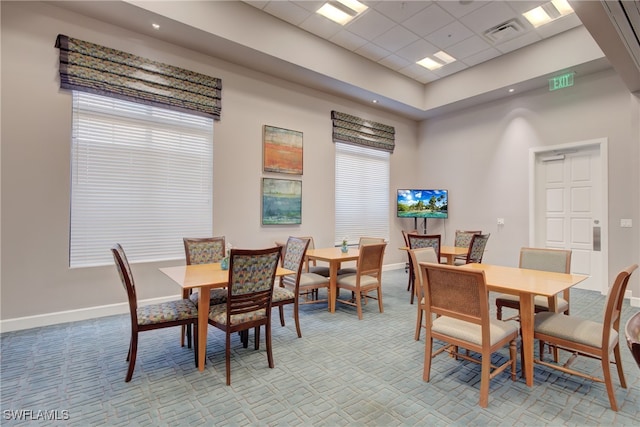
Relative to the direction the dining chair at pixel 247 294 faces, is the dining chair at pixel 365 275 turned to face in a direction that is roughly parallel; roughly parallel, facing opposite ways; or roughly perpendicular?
roughly parallel

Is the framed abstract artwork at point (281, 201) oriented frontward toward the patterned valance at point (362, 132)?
no

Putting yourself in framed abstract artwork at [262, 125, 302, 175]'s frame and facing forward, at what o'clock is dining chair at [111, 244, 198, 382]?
The dining chair is roughly at 2 o'clock from the framed abstract artwork.

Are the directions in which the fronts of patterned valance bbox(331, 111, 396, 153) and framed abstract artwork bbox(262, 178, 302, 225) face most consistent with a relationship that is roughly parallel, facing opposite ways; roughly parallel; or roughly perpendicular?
roughly parallel

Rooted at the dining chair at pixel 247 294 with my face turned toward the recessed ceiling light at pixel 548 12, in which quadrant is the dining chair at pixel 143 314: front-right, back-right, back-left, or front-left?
back-left

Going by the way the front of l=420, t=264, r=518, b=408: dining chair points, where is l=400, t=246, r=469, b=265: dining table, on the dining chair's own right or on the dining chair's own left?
on the dining chair's own left

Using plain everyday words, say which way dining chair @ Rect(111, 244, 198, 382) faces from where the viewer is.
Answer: facing to the right of the viewer

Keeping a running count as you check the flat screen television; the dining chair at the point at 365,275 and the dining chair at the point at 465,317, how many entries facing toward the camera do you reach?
1

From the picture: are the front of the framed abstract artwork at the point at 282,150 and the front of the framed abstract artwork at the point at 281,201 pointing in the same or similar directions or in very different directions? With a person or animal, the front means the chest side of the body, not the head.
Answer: same or similar directions

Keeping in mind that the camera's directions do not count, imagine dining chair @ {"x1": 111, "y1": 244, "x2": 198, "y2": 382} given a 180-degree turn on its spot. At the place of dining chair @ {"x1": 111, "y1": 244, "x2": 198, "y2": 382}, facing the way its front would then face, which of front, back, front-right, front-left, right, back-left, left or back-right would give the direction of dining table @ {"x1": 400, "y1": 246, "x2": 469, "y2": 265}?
back

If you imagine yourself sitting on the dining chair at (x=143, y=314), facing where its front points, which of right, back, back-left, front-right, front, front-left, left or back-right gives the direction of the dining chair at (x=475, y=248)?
front

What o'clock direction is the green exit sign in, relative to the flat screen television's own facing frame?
The green exit sign is roughly at 10 o'clock from the flat screen television.

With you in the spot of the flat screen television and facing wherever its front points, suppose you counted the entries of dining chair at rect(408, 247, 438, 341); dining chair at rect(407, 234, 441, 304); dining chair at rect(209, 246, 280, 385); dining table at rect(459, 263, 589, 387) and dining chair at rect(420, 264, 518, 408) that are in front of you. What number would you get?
5

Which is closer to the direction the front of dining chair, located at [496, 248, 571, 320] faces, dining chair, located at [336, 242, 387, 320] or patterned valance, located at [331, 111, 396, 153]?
the dining chair

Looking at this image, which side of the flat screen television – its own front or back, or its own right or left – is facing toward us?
front

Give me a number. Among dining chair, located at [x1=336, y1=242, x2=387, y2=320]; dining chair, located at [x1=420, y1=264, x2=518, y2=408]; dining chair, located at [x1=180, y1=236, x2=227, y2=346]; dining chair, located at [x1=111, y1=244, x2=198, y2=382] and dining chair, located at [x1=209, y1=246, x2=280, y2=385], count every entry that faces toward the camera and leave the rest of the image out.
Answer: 1

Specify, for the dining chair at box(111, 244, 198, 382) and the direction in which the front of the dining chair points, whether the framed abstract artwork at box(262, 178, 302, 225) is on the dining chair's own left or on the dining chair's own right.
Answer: on the dining chair's own left

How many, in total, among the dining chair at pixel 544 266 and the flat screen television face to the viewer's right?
0
